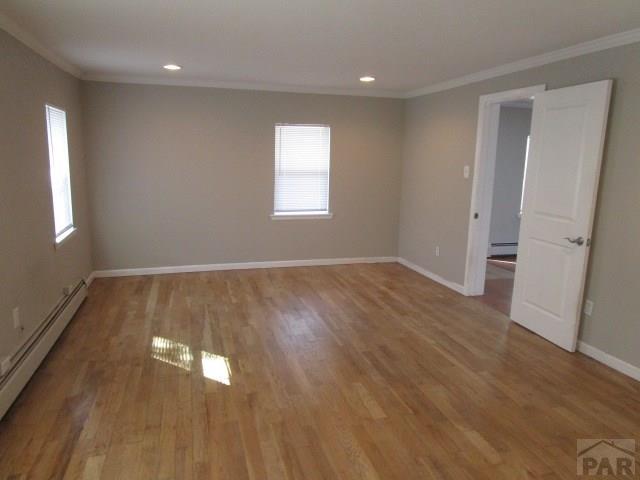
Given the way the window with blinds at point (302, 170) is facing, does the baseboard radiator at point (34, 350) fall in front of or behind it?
in front

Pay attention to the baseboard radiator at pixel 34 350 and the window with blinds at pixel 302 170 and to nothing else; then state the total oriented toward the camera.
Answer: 1

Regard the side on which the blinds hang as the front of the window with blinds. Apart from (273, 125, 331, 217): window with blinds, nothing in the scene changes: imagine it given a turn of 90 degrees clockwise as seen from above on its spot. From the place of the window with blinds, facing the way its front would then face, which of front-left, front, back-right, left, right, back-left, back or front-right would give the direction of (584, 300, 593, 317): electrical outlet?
back-left

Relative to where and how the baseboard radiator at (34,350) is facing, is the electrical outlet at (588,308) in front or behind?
in front

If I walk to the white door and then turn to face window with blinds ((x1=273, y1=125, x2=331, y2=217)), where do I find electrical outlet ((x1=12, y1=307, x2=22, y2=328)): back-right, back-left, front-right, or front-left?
front-left

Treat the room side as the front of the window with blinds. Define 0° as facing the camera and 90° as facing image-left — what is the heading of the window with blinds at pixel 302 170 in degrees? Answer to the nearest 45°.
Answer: approximately 0°

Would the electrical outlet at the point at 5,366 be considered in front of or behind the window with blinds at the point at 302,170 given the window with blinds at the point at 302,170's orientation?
in front

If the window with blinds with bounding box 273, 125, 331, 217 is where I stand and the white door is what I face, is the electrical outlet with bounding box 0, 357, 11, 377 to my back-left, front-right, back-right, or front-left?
front-right

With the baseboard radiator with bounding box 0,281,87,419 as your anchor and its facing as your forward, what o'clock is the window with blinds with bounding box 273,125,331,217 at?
The window with blinds is roughly at 11 o'clock from the baseboard radiator.

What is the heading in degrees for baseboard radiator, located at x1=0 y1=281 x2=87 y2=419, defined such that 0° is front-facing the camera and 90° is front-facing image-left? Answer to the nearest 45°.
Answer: approximately 270°
